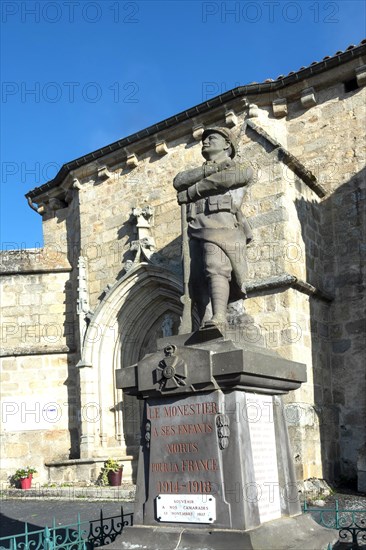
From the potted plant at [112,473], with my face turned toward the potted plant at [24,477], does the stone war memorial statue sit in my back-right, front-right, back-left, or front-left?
back-left

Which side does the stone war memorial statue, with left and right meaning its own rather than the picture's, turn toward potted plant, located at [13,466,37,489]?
right

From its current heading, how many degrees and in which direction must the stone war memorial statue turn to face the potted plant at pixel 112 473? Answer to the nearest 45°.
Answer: approximately 135° to its right

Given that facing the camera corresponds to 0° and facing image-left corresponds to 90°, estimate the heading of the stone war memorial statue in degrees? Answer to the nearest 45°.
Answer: approximately 45°
